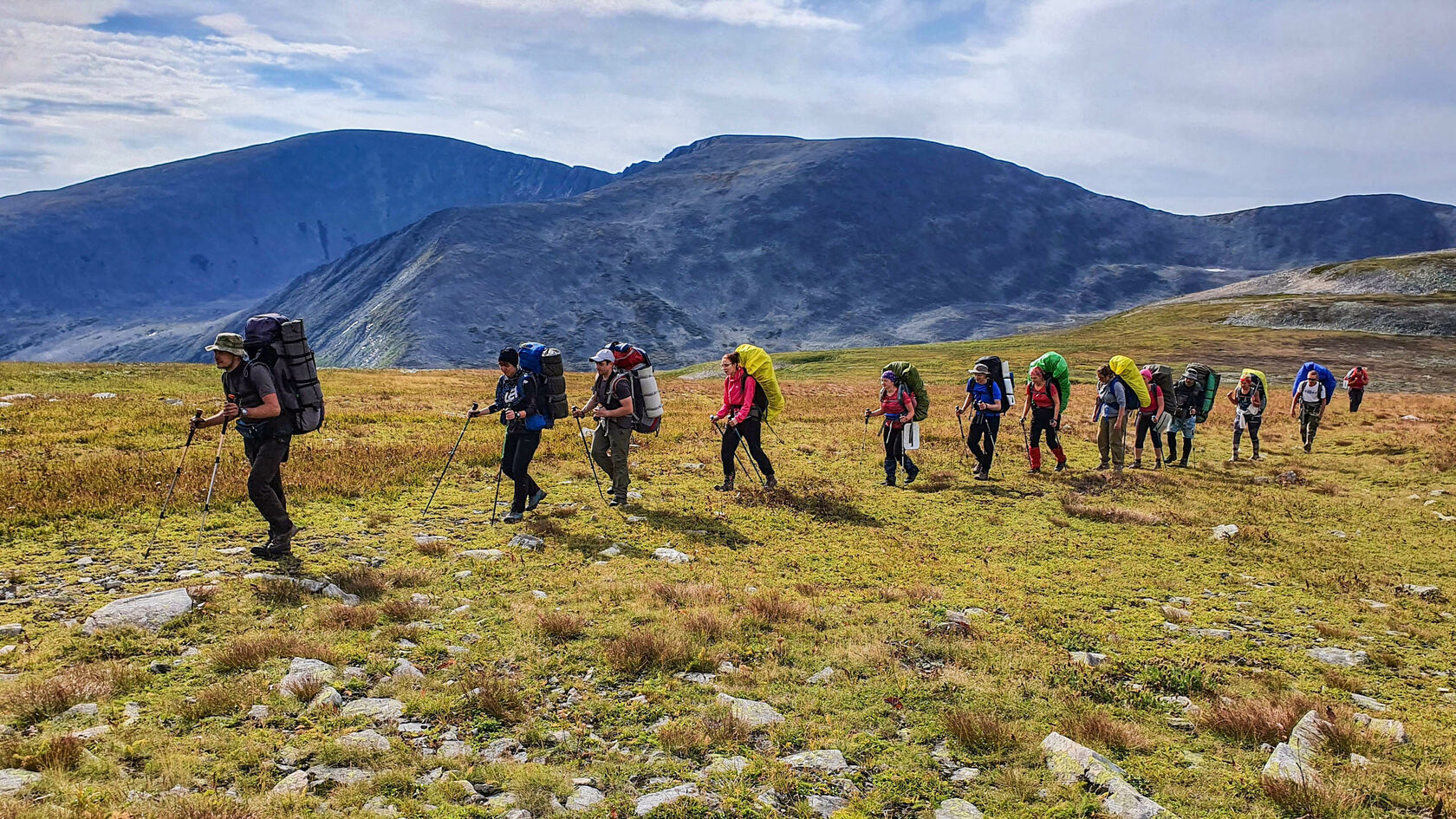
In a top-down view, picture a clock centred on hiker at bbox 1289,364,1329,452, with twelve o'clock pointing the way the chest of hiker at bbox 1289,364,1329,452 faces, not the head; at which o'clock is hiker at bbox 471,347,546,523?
hiker at bbox 471,347,546,523 is roughly at 1 o'clock from hiker at bbox 1289,364,1329,452.

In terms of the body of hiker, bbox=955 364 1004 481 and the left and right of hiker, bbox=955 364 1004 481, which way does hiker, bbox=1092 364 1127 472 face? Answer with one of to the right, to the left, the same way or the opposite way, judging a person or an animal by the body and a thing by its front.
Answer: the same way

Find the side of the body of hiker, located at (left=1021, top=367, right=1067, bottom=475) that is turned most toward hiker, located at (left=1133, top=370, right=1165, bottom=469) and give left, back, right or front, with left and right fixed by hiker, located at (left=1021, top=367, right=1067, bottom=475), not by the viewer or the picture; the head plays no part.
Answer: back

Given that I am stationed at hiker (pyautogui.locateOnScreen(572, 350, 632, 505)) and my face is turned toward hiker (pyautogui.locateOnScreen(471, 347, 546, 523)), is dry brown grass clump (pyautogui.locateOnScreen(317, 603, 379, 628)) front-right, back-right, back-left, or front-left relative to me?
front-left

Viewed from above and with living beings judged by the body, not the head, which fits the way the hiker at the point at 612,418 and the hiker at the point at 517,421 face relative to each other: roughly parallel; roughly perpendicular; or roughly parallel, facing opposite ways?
roughly parallel

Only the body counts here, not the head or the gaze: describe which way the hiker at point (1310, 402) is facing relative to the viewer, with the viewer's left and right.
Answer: facing the viewer

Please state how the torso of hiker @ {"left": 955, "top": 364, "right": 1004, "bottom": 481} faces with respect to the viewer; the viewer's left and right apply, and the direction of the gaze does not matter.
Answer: facing the viewer and to the left of the viewer

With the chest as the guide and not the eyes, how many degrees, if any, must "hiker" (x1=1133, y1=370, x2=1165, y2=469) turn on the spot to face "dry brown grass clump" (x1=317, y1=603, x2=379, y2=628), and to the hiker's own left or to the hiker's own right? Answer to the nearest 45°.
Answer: approximately 45° to the hiker's own left

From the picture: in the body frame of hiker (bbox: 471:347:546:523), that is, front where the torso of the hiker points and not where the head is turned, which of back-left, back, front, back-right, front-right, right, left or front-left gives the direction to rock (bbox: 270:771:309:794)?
front-left

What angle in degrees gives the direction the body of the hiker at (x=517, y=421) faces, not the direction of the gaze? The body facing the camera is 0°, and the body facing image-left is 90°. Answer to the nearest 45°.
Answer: approximately 45°

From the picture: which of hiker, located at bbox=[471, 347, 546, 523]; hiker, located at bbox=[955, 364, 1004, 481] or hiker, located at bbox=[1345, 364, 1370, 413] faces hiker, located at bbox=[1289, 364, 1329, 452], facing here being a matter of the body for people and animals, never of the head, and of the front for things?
hiker, located at bbox=[1345, 364, 1370, 413]

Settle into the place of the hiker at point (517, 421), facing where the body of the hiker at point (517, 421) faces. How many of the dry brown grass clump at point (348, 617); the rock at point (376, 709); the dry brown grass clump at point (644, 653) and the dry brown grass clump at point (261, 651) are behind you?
0

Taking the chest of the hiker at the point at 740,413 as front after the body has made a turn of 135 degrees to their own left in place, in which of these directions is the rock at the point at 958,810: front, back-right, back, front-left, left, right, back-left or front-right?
right

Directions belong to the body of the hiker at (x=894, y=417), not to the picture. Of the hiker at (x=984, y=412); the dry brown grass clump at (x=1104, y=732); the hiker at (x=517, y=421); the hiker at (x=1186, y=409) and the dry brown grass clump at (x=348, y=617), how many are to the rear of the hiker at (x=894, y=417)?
2

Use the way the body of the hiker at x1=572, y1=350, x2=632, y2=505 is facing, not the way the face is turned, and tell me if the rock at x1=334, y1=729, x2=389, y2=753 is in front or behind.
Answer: in front

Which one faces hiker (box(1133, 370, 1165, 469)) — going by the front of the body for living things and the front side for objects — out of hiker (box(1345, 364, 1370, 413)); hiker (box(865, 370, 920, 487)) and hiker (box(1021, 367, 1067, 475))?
hiker (box(1345, 364, 1370, 413))

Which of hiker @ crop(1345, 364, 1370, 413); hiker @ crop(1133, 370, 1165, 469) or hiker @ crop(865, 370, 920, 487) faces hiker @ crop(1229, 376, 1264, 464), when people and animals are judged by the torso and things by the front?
hiker @ crop(1345, 364, 1370, 413)

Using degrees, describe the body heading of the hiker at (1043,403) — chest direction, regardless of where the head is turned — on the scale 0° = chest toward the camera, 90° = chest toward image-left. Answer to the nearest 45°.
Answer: approximately 45°

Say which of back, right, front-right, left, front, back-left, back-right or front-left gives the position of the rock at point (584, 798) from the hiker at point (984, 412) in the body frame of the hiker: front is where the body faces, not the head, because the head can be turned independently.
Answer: front-left
